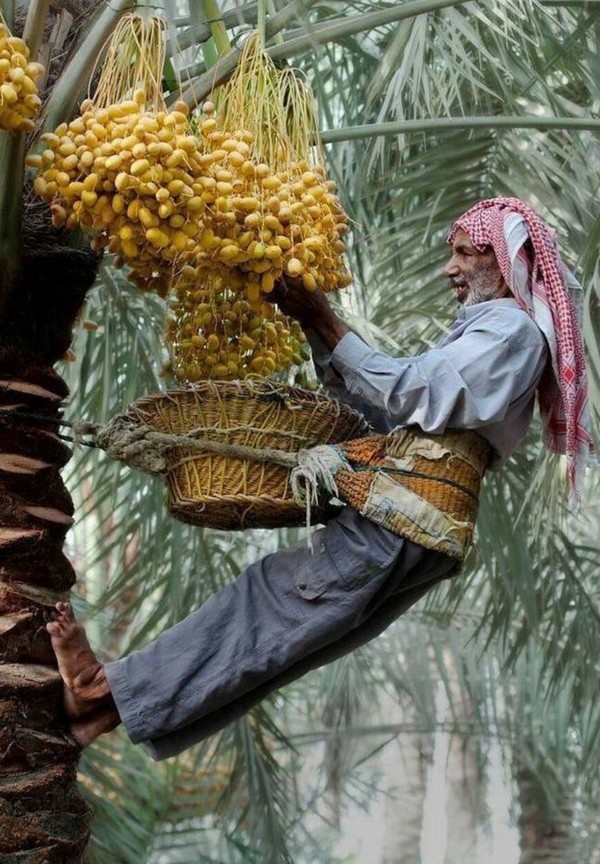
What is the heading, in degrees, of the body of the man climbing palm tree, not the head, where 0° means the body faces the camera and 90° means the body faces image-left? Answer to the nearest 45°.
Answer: approximately 90°
